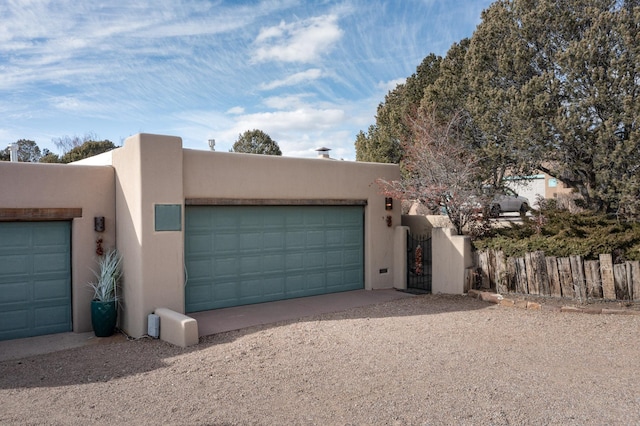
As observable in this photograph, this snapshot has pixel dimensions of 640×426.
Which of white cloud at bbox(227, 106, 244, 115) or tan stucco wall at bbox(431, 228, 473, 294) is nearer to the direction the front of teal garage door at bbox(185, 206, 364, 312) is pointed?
the tan stucco wall

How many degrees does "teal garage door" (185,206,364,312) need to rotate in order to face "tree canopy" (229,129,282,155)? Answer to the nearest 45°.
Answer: approximately 135° to its left

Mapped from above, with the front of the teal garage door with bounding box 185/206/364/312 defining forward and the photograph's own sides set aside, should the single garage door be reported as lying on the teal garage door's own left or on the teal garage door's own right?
on the teal garage door's own right

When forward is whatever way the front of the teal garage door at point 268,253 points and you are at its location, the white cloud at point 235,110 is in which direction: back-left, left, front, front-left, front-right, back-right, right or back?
back-left

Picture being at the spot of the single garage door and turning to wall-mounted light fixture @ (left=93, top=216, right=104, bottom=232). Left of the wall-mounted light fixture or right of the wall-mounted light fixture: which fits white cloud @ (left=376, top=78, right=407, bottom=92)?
left

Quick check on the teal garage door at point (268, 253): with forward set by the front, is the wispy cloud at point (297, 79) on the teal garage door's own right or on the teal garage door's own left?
on the teal garage door's own left

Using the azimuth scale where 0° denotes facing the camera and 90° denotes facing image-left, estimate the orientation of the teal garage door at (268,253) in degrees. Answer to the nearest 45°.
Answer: approximately 315°
